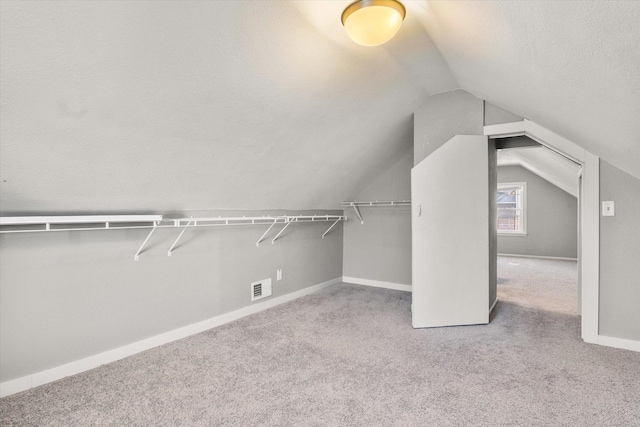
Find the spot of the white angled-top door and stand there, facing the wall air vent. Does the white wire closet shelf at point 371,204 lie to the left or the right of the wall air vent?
right

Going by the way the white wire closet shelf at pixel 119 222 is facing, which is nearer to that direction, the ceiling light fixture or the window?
the ceiling light fixture

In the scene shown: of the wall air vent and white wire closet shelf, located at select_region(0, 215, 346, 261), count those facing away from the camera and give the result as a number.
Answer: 0

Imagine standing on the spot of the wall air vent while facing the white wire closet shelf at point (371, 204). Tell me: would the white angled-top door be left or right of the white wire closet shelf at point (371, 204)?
right

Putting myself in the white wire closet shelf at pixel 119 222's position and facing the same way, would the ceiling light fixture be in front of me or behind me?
in front

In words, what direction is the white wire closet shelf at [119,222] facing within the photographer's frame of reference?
facing the viewer and to the right of the viewer
